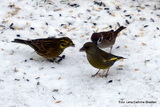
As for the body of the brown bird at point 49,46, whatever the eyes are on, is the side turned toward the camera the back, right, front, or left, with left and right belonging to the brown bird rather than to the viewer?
right

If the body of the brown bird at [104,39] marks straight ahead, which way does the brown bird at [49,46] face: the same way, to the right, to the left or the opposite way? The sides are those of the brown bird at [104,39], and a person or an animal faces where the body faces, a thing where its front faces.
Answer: the opposite way

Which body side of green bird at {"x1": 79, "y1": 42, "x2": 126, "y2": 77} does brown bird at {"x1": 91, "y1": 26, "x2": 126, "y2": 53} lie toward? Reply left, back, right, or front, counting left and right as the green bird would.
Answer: right

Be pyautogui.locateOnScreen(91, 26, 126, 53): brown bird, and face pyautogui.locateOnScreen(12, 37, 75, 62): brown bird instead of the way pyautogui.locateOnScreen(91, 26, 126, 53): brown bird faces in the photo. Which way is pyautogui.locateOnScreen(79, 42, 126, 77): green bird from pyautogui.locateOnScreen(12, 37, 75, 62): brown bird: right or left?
left

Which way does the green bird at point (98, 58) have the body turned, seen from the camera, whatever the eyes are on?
to the viewer's left

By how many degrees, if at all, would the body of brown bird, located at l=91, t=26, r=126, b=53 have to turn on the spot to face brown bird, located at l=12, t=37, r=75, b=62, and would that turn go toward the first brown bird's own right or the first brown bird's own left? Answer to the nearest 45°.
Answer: approximately 45° to the first brown bird's own left

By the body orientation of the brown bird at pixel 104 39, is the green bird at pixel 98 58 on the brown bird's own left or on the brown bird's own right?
on the brown bird's own left

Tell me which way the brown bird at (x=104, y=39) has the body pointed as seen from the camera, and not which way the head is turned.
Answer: to the viewer's left

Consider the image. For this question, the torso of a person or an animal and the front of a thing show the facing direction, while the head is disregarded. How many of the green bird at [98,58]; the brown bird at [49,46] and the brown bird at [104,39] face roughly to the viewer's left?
2
